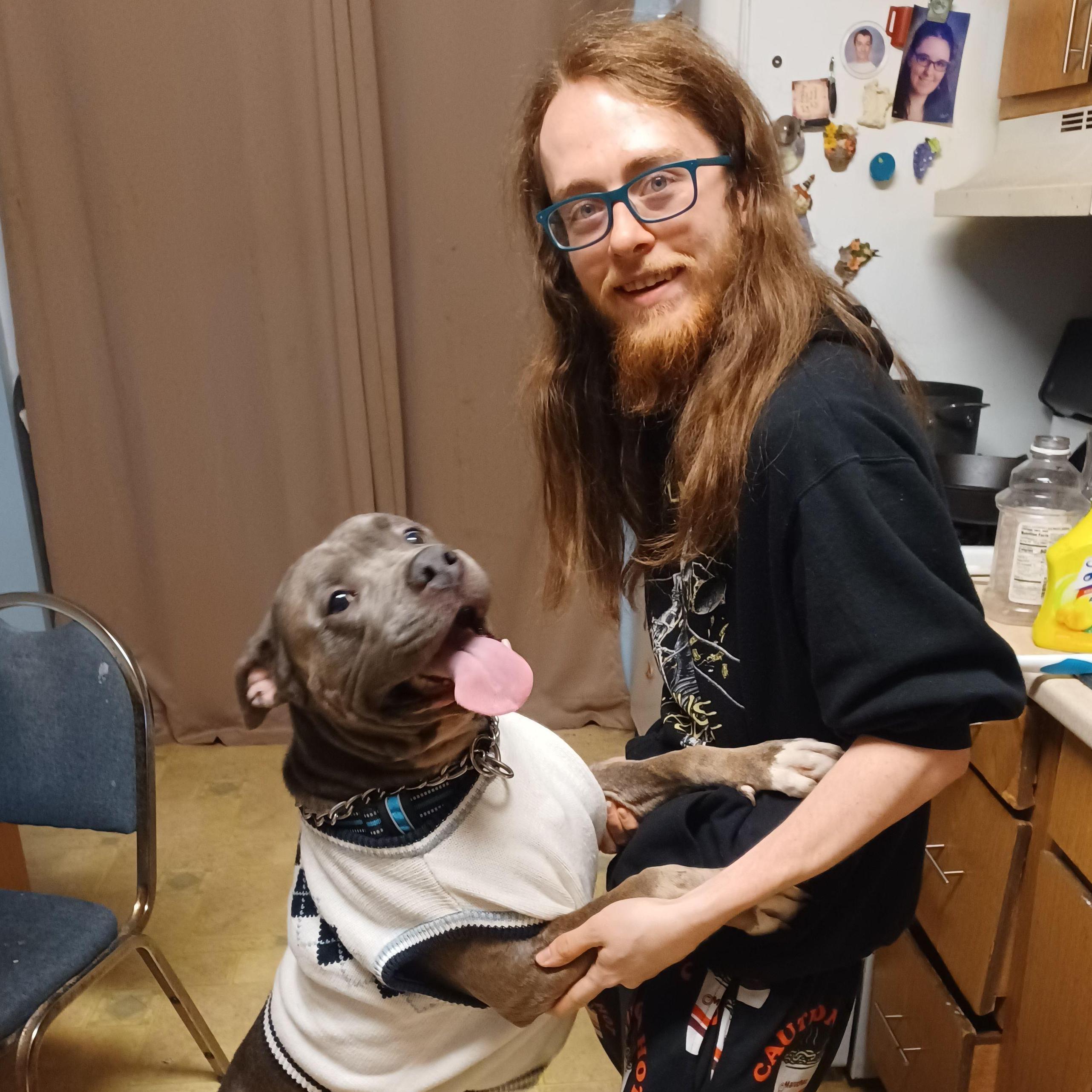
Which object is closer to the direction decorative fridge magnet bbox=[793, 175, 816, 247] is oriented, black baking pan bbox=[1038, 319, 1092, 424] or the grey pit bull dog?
the grey pit bull dog

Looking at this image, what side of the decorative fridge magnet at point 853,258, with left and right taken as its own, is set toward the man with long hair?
front

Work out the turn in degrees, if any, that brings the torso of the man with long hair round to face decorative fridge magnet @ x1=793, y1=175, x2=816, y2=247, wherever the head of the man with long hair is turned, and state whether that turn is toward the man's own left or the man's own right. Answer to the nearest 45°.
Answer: approximately 135° to the man's own right

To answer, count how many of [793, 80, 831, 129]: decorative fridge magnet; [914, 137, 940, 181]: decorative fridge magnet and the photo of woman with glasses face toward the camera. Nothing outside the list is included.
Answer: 3
